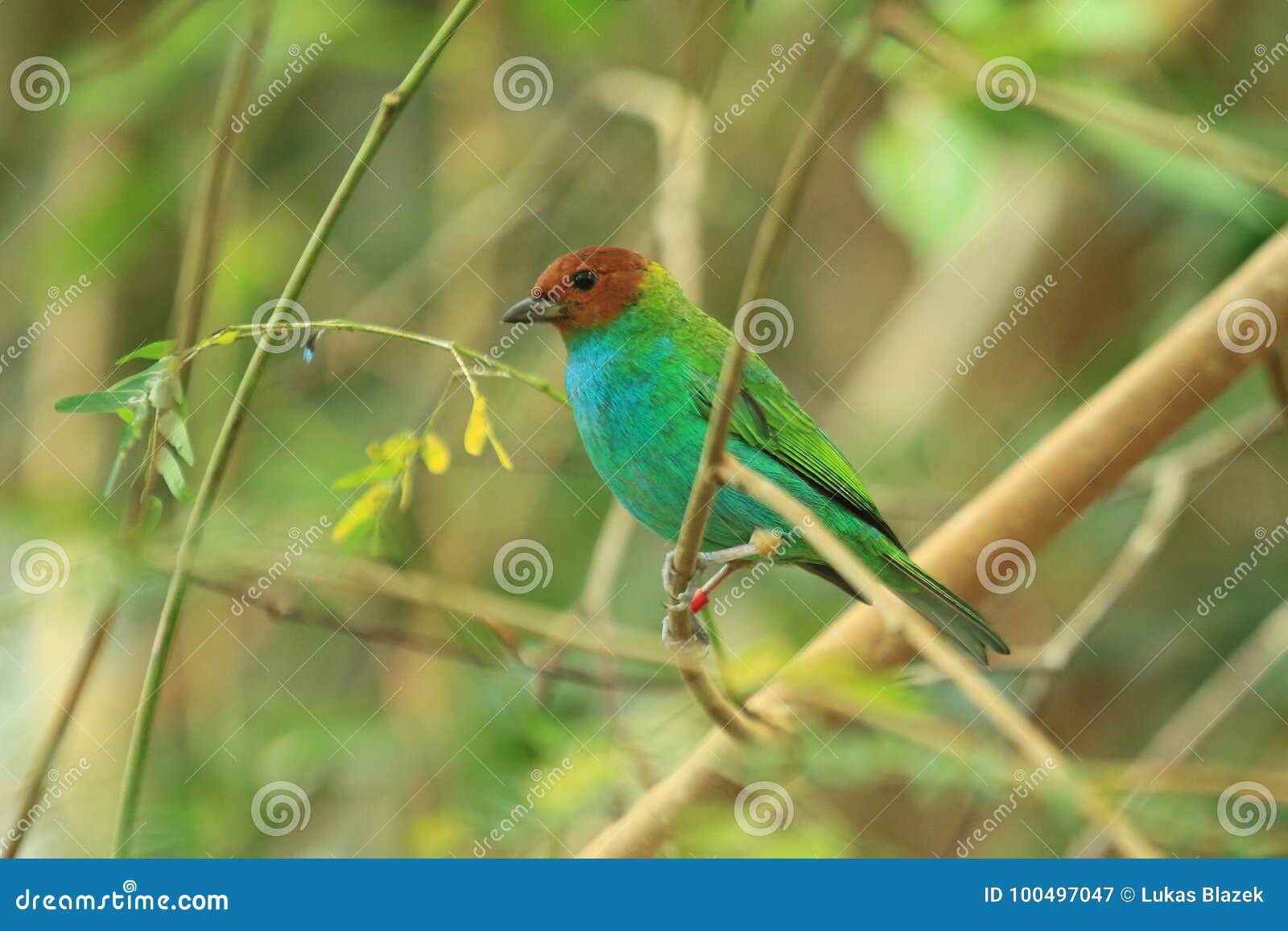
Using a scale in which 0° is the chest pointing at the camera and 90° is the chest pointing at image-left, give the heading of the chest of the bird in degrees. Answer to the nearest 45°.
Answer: approximately 90°

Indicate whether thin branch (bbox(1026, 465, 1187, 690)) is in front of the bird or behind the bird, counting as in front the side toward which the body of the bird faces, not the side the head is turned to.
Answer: behind
